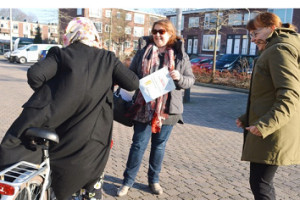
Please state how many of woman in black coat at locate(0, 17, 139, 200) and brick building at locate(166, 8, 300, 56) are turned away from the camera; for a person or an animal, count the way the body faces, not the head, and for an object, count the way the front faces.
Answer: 1

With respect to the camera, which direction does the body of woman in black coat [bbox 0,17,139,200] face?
away from the camera

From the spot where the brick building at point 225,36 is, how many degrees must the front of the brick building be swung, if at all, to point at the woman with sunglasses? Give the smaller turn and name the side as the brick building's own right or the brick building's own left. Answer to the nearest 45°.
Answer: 0° — it already faces them

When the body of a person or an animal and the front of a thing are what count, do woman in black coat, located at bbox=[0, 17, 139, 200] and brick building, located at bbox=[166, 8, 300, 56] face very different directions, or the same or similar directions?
very different directions

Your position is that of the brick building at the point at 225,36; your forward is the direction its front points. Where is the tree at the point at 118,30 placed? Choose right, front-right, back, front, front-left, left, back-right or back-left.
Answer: front-right

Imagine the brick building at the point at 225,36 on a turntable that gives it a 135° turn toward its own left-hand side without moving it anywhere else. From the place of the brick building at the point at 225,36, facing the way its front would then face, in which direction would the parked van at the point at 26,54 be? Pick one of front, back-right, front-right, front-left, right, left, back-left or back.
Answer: back

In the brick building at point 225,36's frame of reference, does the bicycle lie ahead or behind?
ahead

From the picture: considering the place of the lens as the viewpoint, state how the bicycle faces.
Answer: facing away from the viewer and to the right of the viewer

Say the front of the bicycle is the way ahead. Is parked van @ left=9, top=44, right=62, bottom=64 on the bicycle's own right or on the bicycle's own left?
on the bicycle's own left

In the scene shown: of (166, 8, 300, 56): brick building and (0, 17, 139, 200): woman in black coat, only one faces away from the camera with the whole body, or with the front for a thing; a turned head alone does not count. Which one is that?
the woman in black coat

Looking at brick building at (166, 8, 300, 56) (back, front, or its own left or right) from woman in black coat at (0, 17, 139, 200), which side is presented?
front

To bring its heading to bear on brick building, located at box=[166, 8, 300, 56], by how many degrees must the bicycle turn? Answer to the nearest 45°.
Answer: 0° — it already faces it

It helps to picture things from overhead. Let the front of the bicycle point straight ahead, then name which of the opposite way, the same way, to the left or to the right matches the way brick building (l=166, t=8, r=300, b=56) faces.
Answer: the opposite way
